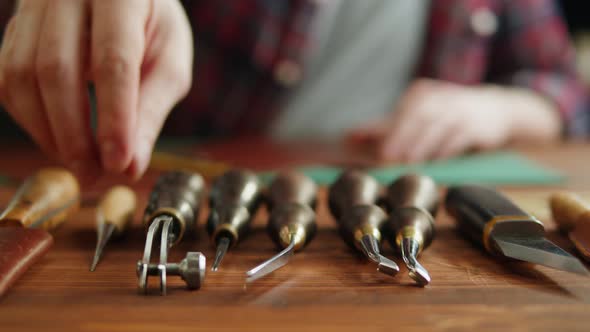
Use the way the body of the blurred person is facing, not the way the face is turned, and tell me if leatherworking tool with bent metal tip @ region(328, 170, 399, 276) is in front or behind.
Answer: in front

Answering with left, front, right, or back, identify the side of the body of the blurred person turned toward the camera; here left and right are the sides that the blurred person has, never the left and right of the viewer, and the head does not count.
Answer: front

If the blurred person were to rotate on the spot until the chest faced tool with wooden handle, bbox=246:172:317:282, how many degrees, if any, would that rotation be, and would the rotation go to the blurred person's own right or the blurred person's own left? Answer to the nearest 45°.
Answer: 0° — they already face it

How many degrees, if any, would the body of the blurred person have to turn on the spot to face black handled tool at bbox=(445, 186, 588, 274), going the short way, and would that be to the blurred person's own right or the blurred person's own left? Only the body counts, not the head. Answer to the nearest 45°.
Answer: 0° — they already face it

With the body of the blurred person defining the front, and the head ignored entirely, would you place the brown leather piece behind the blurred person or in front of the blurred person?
in front

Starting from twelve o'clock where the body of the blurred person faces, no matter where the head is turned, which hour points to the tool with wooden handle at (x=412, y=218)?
The tool with wooden handle is roughly at 12 o'clock from the blurred person.

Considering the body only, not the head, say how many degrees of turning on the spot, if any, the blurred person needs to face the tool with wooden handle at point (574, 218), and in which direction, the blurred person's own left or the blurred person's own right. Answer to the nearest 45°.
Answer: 0° — they already face it

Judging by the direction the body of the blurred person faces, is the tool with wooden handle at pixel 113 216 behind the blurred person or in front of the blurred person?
in front
